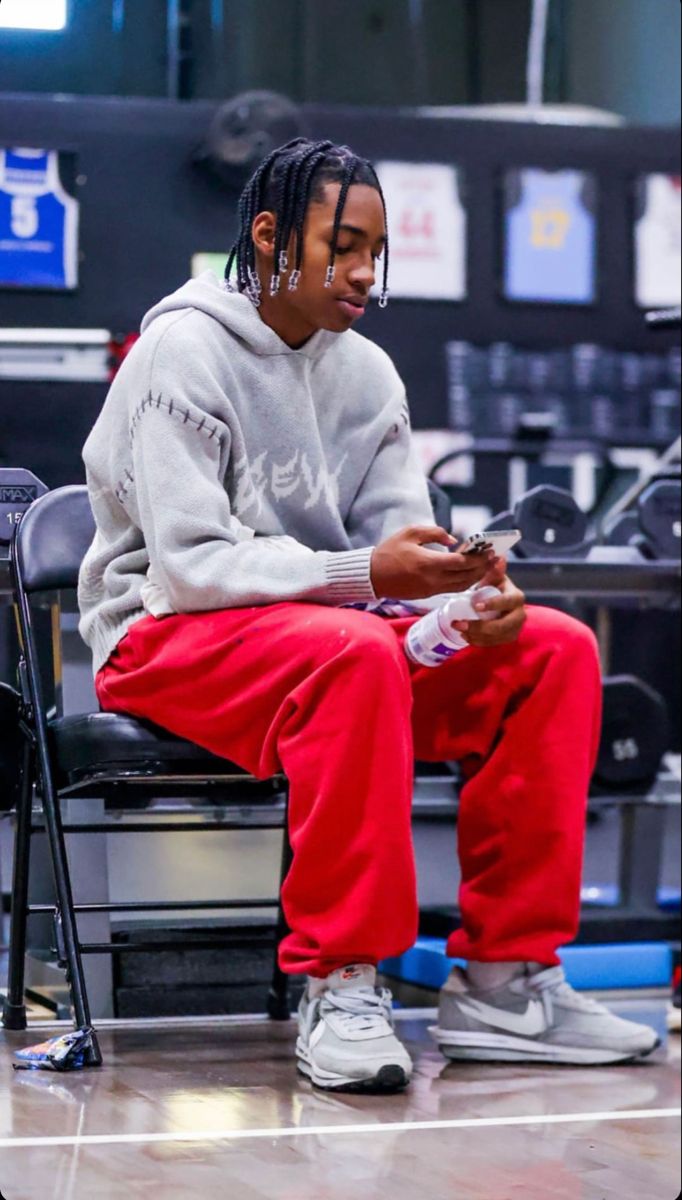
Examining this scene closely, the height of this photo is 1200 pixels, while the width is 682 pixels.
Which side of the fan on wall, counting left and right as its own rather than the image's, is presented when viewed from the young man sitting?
front

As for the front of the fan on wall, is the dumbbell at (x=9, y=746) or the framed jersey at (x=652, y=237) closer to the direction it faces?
the dumbbell

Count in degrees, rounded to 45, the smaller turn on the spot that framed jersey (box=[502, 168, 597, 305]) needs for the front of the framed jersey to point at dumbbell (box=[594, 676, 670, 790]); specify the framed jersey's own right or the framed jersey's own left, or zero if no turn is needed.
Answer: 0° — it already faces it

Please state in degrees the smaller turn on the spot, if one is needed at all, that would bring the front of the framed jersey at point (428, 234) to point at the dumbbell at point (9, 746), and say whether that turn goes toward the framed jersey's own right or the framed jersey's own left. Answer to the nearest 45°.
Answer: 0° — it already faces it

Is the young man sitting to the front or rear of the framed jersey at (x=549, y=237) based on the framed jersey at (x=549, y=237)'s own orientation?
to the front

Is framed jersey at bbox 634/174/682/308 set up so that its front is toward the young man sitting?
yes
